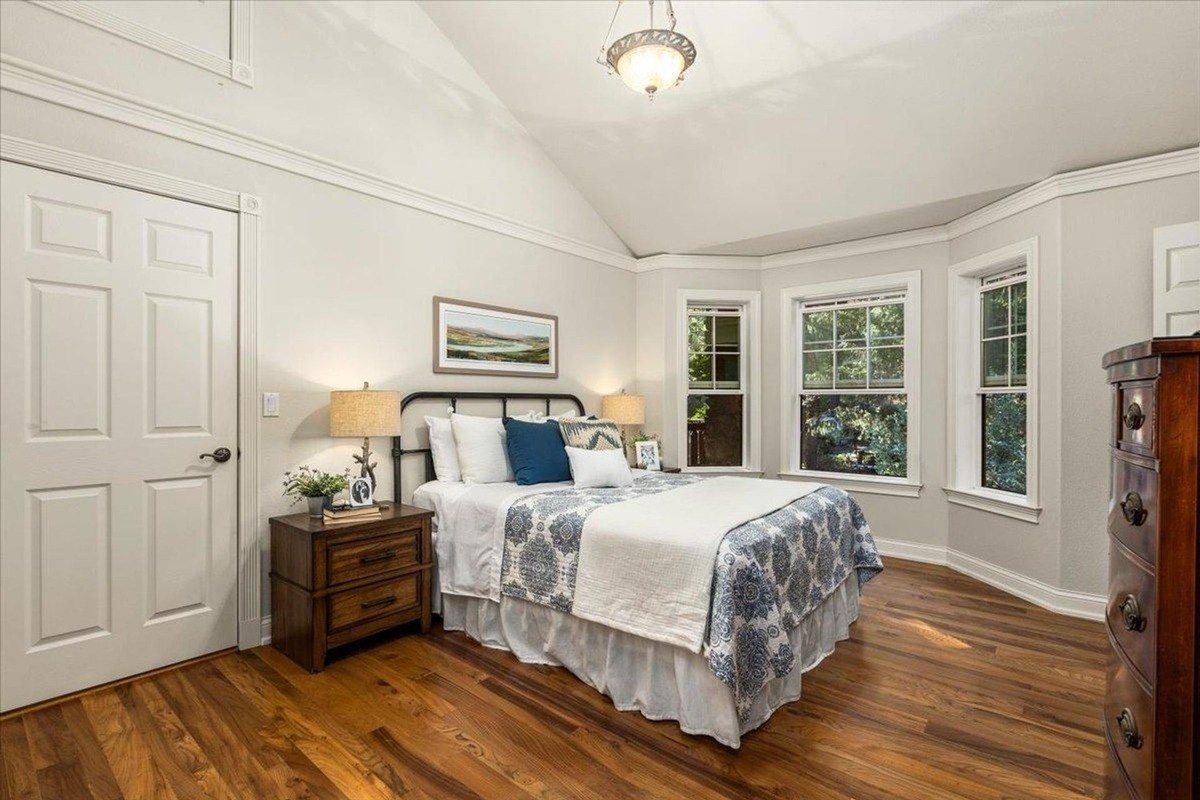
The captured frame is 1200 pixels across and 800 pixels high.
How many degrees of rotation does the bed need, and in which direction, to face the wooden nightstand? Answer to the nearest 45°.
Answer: approximately 135° to its right

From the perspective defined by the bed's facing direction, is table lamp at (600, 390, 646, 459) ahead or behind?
behind

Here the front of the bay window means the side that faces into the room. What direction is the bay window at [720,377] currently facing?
toward the camera

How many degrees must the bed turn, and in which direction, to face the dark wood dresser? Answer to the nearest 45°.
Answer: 0° — it already faces it

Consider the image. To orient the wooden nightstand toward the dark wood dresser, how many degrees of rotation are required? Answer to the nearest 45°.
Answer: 0° — it already faces it

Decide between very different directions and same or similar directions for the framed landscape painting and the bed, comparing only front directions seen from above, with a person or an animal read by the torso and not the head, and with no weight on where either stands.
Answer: same or similar directions

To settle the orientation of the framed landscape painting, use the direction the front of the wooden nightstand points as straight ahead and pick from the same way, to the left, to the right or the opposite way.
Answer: the same way

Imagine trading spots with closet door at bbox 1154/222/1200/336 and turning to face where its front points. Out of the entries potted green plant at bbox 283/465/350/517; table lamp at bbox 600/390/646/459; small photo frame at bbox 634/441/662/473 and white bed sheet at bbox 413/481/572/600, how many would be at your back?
0

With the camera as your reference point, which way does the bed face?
facing the viewer and to the right of the viewer

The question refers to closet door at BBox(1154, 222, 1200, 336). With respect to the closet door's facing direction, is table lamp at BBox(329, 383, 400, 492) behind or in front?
in front
